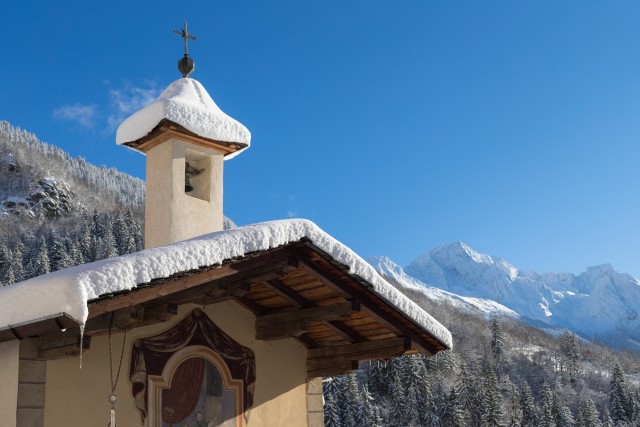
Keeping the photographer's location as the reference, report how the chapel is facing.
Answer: facing the viewer and to the right of the viewer
